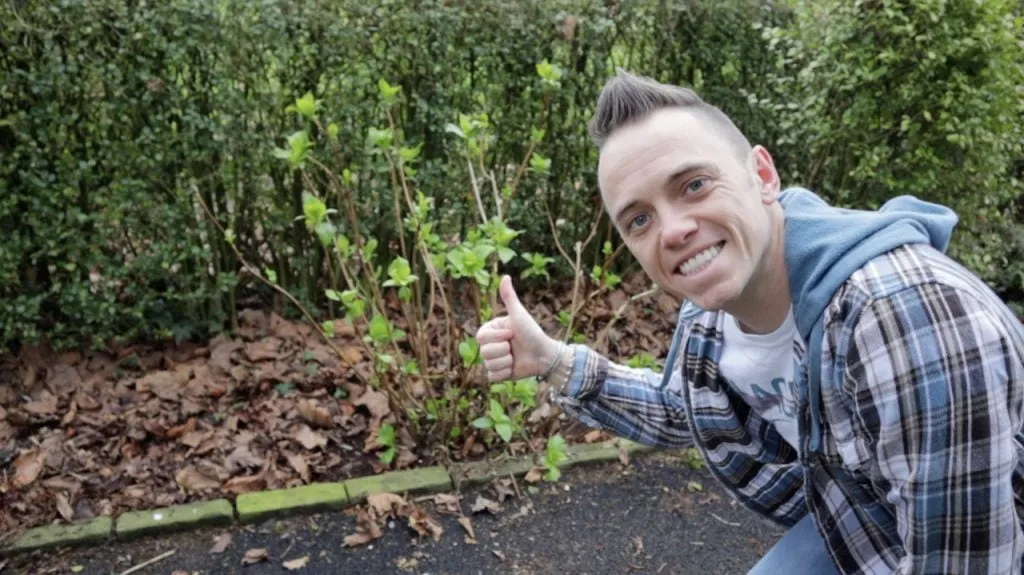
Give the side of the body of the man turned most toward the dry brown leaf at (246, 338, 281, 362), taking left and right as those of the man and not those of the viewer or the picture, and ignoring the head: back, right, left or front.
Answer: right

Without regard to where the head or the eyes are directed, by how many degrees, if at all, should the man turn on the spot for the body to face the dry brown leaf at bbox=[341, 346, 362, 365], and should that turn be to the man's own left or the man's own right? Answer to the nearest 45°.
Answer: approximately 90° to the man's own right

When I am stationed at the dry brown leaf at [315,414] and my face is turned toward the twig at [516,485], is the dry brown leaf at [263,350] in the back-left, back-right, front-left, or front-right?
back-left

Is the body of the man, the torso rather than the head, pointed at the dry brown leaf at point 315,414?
no

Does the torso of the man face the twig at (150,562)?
no

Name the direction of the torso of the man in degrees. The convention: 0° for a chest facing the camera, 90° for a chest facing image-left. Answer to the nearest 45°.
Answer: approximately 45°

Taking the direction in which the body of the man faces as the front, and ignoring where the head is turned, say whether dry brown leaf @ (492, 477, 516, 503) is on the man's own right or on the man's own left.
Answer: on the man's own right

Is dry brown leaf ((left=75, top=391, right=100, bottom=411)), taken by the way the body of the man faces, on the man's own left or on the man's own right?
on the man's own right

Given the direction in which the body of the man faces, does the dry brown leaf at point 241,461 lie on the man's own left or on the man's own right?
on the man's own right

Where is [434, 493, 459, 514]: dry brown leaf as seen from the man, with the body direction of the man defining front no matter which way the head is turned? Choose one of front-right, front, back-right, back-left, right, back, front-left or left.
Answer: right

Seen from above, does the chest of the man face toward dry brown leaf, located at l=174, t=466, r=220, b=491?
no

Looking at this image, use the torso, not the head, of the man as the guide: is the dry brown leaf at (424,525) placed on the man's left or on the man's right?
on the man's right

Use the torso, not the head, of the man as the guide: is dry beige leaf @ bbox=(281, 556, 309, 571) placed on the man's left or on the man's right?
on the man's right

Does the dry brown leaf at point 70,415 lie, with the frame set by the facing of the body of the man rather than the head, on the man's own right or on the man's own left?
on the man's own right

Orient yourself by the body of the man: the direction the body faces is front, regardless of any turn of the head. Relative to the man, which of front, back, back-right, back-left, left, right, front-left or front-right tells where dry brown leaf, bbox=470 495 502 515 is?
right

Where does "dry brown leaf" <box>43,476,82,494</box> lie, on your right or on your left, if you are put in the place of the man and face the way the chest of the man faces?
on your right
